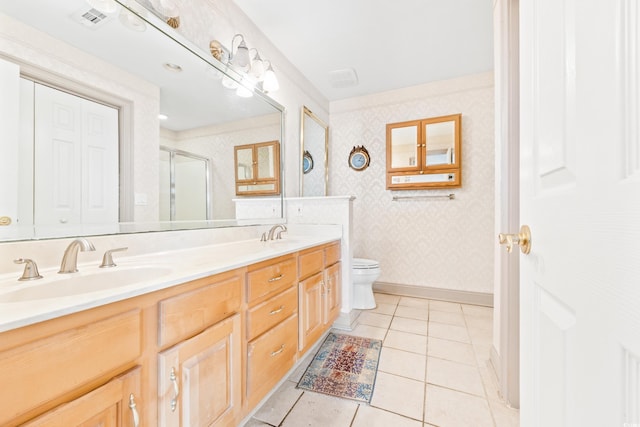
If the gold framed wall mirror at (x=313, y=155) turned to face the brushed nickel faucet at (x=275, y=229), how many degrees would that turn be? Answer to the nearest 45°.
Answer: approximately 45° to its right

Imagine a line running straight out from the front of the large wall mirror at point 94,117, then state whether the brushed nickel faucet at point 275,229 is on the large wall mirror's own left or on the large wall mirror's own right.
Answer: on the large wall mirror's own left

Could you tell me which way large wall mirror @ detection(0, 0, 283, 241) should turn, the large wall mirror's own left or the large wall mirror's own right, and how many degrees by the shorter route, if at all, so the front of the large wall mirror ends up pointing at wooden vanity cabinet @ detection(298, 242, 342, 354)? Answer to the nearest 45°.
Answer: approximately 45° to the large wall mirror's own left

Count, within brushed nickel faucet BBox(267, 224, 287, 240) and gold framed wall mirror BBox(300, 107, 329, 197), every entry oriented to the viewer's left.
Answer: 0

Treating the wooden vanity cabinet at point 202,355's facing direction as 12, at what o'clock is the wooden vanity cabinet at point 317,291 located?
the wooden vanity cabinet at point 317,291 is roughly at 9 o'clock from the wooden vanity cabinet at point 202,355.

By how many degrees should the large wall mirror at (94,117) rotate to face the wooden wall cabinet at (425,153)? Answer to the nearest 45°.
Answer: approximately 45° to its left

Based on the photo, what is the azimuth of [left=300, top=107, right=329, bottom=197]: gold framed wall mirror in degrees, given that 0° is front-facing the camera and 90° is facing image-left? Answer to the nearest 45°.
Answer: approximately 315°

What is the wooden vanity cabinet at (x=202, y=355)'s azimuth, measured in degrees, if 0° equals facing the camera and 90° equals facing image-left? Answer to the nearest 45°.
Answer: approximately 315°

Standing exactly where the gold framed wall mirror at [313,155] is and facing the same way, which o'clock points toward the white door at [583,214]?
The white door is roughly at 1 o'clock from the gold framed wall mirror.
